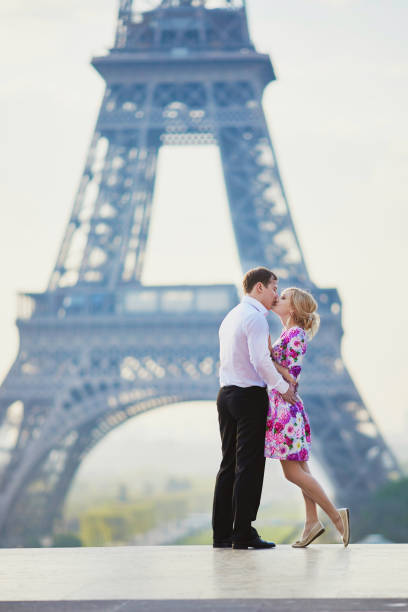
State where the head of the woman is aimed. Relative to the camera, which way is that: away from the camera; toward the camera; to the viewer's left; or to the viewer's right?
to the viewer's left

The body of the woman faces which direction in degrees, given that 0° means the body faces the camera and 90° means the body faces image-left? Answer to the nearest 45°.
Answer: approximately 90°

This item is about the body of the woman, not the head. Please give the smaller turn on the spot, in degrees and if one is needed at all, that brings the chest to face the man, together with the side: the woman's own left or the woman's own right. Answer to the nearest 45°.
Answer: approximately 45° to the woman's own left

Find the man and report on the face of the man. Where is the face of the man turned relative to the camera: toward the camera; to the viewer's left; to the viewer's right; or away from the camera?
to the viewer's right
